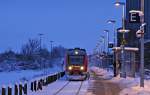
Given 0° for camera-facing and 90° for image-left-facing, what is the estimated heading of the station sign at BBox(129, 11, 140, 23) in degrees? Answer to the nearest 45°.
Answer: approximately 0°
